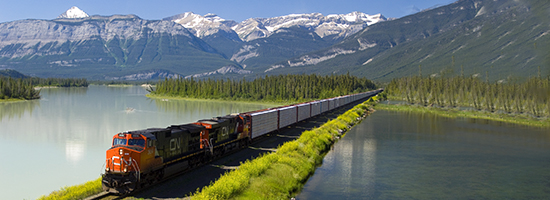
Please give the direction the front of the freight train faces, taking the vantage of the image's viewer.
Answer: facing the viewer and to the left of the viewer
